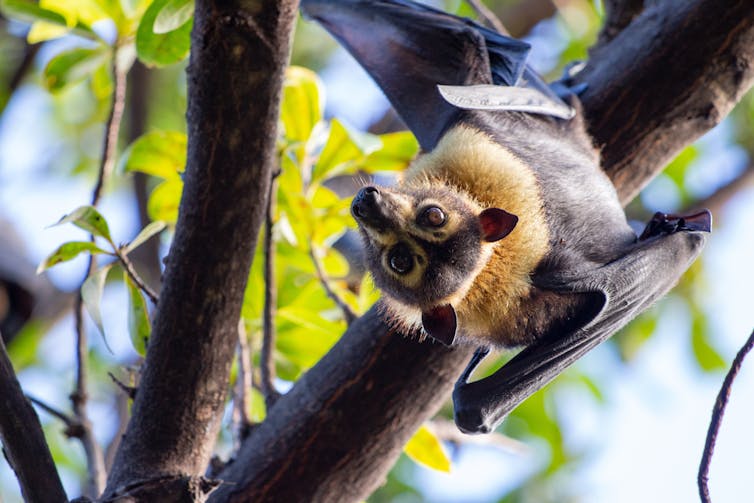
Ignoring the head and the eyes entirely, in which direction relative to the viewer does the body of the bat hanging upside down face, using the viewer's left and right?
facing the viewer and to the left of the viewer

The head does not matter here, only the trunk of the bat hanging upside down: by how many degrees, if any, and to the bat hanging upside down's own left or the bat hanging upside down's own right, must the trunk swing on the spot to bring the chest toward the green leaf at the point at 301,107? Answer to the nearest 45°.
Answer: approximately 90° to the bat hanging upside down's own right

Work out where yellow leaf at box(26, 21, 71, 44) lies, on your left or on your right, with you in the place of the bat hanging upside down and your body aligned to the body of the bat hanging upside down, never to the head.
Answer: on your right

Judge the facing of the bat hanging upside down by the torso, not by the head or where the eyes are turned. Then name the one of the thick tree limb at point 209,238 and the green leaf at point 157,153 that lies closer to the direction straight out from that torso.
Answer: the thick tree limb

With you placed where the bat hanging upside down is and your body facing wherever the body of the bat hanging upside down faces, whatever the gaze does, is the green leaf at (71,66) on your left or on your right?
on your right

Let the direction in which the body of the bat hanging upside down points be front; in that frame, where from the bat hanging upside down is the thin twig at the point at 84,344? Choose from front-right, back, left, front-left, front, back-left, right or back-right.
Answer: front-right

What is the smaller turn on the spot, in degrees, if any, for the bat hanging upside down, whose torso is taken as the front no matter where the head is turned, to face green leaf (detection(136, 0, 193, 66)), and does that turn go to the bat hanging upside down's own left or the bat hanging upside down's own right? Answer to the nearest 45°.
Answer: approximately 45° to the bat hanging upside down's own right

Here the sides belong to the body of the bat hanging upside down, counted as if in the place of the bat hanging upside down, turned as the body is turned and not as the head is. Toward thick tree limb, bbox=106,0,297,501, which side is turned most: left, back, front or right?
front

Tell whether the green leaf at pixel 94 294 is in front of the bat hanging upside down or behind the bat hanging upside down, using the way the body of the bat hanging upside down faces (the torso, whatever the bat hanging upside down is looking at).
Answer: in front
